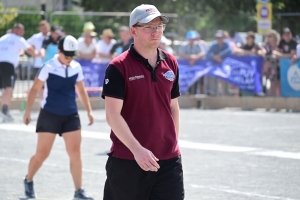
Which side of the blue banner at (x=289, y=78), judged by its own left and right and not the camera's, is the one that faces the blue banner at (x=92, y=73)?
right

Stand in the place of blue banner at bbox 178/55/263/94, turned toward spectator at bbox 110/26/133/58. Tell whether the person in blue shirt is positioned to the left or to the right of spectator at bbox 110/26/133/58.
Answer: left

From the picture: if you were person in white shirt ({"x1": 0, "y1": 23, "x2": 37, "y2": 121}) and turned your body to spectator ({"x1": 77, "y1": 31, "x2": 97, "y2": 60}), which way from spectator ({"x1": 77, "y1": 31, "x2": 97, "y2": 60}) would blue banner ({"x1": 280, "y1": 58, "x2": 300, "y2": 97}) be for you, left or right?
right

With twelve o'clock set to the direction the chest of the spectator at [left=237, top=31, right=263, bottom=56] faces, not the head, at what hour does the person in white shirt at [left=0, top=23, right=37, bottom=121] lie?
The person in white shirt is roughly at 2 o'clock from the spectator.

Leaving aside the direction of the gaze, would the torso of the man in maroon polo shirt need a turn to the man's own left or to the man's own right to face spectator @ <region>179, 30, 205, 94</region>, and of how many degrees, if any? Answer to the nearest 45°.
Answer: approximately 135° to the man's own left

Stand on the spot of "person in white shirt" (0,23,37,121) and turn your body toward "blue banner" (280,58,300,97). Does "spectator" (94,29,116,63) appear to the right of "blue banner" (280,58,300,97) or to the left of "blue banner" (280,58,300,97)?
left

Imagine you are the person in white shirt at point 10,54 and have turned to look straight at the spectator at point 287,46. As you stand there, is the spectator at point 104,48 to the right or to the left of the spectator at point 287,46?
left

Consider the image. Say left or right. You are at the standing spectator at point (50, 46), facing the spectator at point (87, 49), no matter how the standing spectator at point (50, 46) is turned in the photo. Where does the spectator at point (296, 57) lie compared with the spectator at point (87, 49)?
right

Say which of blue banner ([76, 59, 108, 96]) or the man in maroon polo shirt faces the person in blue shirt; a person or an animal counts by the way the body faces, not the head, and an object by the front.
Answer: the blue banner

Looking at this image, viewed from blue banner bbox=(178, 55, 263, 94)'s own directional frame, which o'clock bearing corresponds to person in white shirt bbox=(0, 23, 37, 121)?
The person in white shirt is roughly at 2 o'clock from the blue banner.

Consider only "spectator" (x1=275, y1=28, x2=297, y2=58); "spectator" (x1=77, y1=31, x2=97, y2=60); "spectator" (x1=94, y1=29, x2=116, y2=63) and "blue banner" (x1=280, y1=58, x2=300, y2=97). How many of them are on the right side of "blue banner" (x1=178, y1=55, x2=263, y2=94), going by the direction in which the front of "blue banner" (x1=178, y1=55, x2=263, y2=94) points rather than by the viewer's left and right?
2

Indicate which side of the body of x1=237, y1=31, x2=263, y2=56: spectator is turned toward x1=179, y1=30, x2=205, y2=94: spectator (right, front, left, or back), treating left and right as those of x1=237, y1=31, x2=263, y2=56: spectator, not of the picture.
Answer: right
